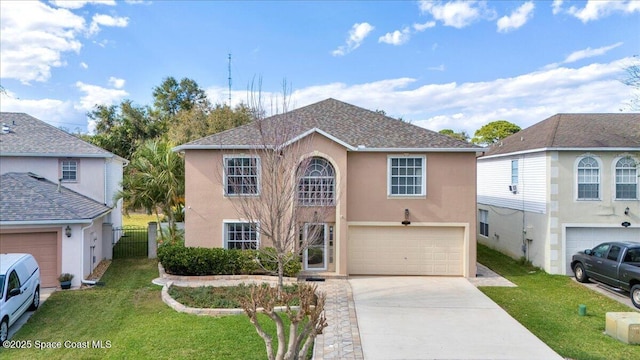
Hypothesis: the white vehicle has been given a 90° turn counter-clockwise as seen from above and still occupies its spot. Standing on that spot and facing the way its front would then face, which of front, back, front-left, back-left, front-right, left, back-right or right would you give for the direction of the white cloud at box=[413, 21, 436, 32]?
front-left

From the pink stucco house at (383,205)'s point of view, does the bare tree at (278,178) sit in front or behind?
in front

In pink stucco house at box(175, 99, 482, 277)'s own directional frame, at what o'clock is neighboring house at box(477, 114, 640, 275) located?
The neighboring house is roughly at 9 o'clock from the pink stucco house.

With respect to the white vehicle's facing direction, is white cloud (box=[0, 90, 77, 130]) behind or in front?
behind

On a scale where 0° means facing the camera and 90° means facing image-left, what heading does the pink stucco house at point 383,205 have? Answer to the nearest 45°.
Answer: approximately 0°

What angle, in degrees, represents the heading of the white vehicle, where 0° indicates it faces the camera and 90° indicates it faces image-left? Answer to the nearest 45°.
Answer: approximately 45°

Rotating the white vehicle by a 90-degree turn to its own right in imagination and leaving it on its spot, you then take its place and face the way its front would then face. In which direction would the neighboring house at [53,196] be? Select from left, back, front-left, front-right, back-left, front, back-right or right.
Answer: front-right

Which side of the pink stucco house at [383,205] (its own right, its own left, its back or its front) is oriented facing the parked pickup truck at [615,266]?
left

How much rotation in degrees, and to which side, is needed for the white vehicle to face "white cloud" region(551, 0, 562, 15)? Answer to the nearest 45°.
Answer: approximately 135° to its left
